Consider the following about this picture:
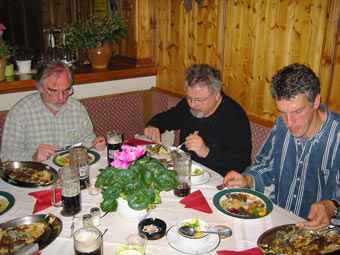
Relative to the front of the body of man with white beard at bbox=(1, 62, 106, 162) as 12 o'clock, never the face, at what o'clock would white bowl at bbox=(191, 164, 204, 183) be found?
The white bowl is roughly at 12 o'clock from the man with white beard.

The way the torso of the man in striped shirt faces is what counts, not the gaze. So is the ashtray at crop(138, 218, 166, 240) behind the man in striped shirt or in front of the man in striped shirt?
in front

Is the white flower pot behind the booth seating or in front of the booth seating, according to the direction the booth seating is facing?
in front

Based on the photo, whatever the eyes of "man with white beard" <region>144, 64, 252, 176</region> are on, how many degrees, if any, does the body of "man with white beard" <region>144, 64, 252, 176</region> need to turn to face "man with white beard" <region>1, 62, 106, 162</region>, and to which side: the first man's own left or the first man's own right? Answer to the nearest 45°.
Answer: approximately 45° to the first man's own right

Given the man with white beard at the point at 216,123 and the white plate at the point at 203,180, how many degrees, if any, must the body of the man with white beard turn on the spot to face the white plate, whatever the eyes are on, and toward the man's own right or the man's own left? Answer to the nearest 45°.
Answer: approximately 45° to the man's own left

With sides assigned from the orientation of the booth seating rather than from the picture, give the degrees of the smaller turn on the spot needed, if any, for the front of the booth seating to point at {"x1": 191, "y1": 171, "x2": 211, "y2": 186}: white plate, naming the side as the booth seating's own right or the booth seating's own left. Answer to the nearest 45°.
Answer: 0° — it already faces it

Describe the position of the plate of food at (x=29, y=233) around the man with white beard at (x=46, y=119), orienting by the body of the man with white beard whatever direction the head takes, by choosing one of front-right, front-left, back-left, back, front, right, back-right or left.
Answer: front-right
